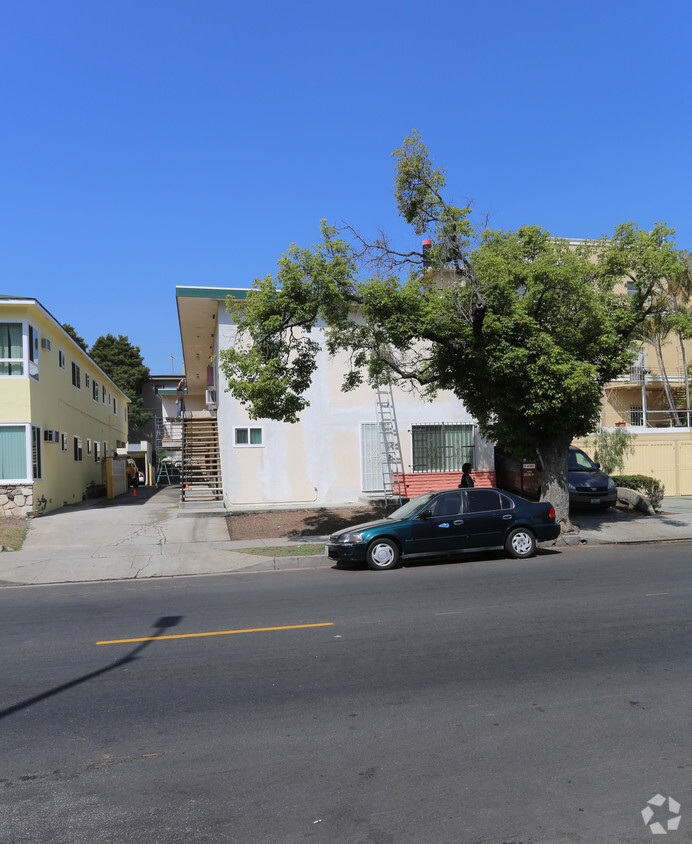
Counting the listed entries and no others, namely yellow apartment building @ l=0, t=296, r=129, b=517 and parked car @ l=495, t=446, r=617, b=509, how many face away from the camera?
0

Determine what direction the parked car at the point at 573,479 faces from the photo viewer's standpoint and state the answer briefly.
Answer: facing the viewer and to the right of the viewer

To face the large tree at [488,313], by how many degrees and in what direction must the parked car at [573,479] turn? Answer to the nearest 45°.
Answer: approximately 45° to its right

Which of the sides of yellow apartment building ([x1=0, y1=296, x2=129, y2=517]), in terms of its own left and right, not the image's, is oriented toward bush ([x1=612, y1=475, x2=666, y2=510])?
left

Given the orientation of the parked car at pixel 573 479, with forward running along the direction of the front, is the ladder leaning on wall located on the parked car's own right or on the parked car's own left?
on the parked car's own right

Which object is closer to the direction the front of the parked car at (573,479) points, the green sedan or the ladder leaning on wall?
the green sedan

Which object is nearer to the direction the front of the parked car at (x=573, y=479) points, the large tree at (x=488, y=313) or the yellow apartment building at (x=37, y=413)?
the large tree

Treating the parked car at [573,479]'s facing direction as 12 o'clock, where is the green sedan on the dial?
The green sedan is roughly at 2 o'clock from the parked car.

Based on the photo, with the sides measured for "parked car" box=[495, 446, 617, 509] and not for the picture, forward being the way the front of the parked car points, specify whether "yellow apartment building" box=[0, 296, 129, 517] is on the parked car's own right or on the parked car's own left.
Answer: on the parked car's own right

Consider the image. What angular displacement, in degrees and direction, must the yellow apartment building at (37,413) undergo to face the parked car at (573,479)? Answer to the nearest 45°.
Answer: approximately 90° to its left

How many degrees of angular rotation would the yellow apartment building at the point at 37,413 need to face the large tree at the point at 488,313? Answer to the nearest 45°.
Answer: approximately 45° to its left
